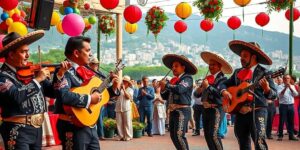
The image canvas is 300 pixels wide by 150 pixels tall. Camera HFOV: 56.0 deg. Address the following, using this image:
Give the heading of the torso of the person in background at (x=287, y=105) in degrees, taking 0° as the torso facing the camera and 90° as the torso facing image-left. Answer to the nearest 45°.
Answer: approximately 0°

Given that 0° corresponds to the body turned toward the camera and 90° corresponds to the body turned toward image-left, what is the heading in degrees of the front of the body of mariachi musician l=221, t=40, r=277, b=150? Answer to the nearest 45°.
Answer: approximately 45°

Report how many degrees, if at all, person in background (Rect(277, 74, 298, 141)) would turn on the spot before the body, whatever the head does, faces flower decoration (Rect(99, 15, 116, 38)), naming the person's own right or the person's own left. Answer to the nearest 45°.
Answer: approximately 90° to the person's own right

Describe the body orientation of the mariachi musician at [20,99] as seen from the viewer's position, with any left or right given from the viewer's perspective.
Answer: facing the viewer and to the right of the viewer

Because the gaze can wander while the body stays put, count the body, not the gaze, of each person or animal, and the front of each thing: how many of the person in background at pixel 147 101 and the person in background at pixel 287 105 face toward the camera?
2

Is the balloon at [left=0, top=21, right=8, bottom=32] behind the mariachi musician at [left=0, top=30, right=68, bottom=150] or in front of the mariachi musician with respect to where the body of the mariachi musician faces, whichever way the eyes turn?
behind

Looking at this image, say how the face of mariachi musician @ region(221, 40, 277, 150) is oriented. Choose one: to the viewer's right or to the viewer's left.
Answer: to the viewer's left

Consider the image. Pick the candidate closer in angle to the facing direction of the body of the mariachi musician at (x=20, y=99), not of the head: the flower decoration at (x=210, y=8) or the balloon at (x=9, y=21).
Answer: the flower decoration

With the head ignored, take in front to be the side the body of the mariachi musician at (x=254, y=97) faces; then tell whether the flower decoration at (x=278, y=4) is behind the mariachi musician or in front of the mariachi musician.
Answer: behind
